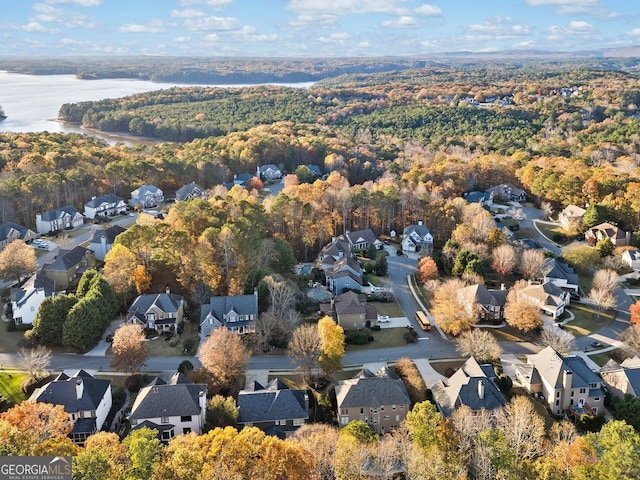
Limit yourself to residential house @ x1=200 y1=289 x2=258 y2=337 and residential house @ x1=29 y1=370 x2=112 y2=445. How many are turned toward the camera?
1

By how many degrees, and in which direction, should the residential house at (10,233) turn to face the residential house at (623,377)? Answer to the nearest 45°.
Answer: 0° — it already faces it

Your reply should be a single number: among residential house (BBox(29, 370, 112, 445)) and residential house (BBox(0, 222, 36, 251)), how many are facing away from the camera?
1

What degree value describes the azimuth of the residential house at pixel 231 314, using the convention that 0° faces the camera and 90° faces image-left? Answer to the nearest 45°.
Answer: approximately 0°

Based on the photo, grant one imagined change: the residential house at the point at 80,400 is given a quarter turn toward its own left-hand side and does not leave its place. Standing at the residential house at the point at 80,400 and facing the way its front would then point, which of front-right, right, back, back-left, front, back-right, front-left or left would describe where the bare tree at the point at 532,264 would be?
back

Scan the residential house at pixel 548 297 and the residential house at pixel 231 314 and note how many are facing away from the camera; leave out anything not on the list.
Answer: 0

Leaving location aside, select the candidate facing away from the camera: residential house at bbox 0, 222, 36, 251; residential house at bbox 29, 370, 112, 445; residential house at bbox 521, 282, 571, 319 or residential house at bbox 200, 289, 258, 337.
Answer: residential house at bbox 29, 370, 112, 445

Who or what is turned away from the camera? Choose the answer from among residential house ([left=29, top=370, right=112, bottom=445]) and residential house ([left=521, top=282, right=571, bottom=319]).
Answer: residential house ([left=29, top=370, right=112, bottom=445])

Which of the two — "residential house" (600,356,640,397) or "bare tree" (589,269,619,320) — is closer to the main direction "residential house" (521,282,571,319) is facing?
the residential house

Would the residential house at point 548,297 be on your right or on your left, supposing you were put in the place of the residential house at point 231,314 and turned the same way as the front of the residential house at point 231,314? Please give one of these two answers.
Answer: on your left
